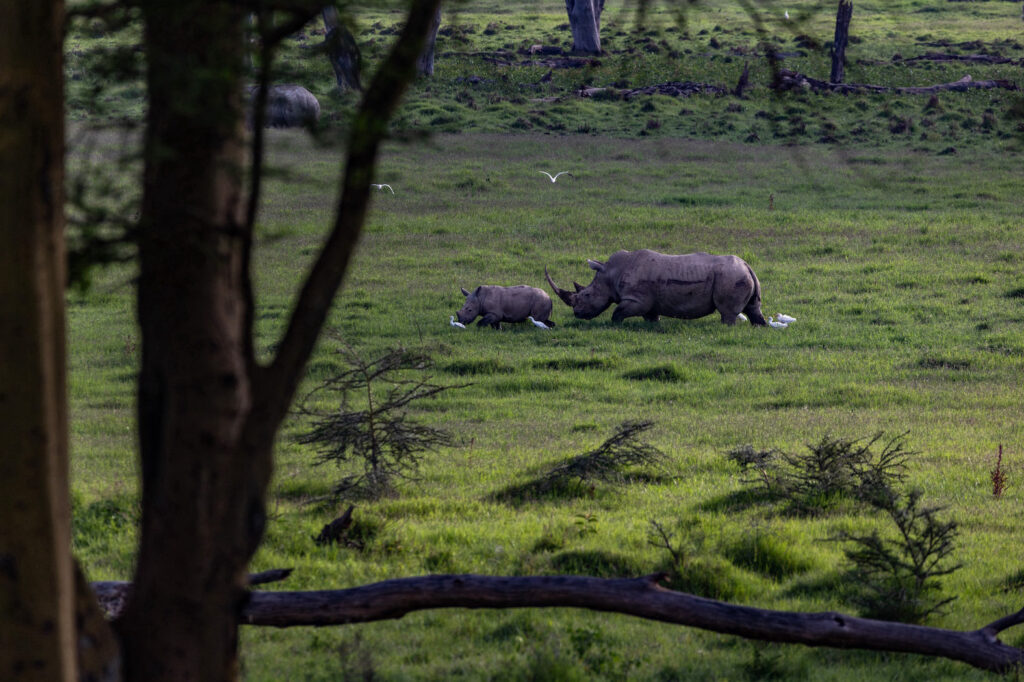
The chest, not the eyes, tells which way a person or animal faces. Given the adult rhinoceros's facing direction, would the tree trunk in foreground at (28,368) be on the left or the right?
on its left

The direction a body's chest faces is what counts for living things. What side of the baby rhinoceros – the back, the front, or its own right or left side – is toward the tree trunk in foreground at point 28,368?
left

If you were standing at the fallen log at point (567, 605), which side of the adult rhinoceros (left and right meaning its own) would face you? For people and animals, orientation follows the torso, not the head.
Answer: left

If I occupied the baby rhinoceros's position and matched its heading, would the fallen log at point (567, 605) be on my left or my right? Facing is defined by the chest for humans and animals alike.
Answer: on my left

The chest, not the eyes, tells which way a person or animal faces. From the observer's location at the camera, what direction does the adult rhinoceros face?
facing to the left of the viewer

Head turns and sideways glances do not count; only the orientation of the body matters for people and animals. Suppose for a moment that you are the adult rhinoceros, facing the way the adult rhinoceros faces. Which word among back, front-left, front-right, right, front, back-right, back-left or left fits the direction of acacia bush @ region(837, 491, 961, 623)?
left

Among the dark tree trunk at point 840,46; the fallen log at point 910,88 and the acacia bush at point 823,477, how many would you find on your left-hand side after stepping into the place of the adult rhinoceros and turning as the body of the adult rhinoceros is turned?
1

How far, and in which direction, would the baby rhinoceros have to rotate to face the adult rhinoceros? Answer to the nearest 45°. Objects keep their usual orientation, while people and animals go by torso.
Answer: approximately 180°

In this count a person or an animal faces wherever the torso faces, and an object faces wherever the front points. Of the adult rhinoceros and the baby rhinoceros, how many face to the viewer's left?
2

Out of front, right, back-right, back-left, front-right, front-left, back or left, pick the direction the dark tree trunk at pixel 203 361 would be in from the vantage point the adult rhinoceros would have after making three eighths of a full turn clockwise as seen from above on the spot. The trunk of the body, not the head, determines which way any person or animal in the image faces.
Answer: back-right

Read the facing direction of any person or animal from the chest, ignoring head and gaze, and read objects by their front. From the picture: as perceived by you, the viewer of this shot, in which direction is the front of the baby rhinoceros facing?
facing to the left of the viewer

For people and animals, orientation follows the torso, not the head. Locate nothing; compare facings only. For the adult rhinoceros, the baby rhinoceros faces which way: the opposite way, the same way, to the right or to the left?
the same way
